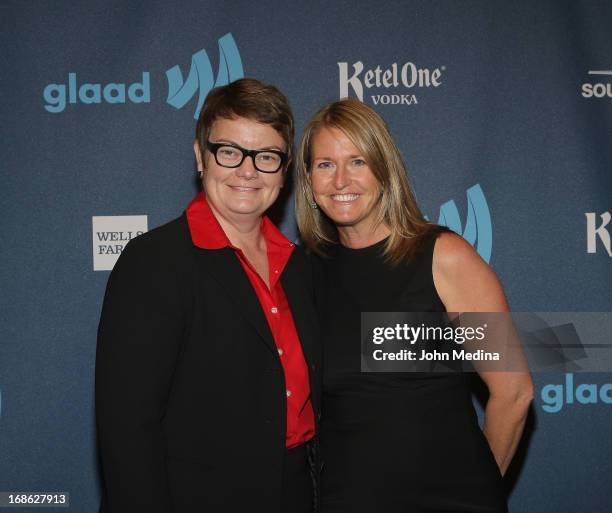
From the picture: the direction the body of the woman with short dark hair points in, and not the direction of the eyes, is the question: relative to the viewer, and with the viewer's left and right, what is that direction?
facing the viewer and to the right of the viewer
